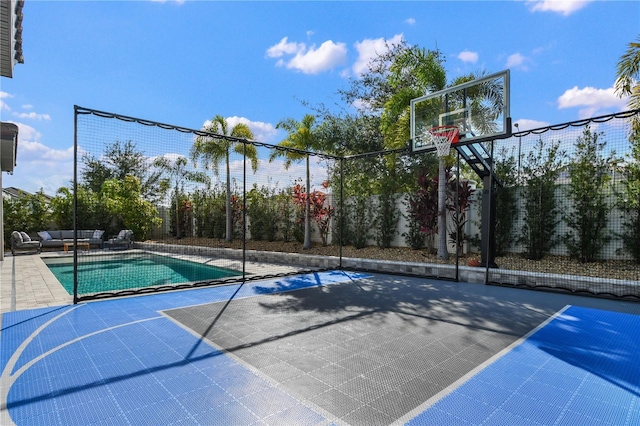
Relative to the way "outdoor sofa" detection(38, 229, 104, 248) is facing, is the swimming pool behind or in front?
in front

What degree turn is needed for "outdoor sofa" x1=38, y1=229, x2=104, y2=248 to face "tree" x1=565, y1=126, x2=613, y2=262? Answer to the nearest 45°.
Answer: approximately 45° to its left

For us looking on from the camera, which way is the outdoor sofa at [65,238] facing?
facing the viewer

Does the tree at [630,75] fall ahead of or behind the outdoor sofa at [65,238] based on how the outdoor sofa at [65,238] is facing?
ahead

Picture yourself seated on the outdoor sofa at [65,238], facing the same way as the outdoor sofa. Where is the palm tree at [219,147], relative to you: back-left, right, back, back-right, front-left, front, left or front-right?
front-left

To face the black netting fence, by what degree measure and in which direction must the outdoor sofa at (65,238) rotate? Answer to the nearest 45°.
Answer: approximately 45° to its left

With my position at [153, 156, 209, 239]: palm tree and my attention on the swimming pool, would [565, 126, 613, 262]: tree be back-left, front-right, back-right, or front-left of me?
front-left

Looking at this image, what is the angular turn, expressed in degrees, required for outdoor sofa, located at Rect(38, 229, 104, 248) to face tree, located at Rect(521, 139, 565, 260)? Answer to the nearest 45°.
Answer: approximately 45° to its left

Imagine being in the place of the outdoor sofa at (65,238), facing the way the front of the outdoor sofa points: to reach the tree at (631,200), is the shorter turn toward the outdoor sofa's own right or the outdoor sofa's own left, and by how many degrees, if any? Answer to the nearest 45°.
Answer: approximately 45° to the outdoor sofa's own left
